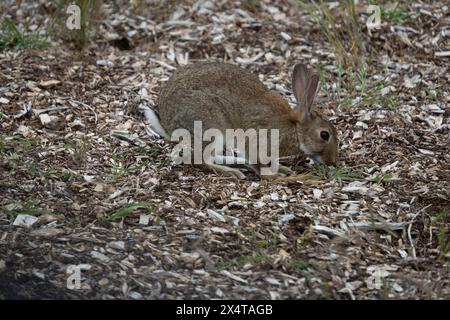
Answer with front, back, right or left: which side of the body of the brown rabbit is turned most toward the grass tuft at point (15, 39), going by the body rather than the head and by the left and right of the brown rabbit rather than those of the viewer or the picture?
back

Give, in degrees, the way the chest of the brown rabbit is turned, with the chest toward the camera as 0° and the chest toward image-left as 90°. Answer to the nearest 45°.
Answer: approximately 270°
